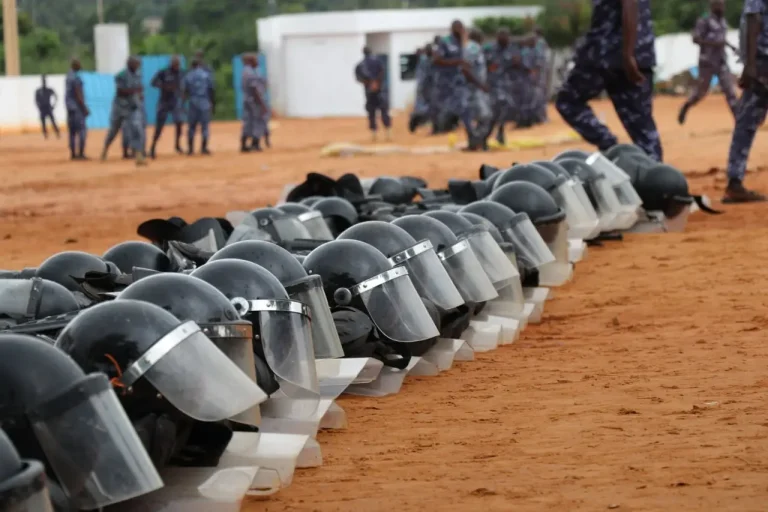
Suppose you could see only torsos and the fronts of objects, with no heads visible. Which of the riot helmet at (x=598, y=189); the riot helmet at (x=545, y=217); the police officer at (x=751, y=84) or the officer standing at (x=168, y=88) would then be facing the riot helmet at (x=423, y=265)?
the officer standing

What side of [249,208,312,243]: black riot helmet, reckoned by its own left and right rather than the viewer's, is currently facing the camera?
right

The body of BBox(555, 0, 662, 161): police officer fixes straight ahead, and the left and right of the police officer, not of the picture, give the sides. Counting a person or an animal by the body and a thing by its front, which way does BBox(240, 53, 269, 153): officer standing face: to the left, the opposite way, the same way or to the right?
the opposite way

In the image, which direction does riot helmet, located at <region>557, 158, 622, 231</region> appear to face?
to the viewer's right

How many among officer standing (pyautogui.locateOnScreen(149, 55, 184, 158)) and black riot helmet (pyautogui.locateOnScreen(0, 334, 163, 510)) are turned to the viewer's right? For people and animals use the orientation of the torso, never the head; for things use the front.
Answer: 1

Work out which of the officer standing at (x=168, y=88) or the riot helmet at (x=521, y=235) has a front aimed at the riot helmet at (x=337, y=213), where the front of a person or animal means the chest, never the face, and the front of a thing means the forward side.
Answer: the officer standing

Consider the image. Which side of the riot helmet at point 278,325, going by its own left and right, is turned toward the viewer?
right

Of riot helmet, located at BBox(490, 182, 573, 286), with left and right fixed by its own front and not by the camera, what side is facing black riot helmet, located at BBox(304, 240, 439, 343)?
right

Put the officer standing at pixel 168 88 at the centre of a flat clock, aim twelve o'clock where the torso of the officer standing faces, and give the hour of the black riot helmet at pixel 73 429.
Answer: The black riot helmet is roughly at 12 o'clock from the officer standing.

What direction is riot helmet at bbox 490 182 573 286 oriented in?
to the viewer's right

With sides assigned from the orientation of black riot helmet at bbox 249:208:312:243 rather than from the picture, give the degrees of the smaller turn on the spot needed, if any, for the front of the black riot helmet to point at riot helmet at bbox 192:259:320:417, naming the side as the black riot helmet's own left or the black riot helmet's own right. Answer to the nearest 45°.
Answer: approximately 90° to the black riot helmet's own right

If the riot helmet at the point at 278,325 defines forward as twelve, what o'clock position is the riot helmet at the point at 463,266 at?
the riot helmet at the point at 463,266 is roughly at 10 o'clock from the riot helmet at the point at 278,325.

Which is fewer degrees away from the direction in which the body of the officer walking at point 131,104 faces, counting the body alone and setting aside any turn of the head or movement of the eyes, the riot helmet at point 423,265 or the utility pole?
the riot helmet
